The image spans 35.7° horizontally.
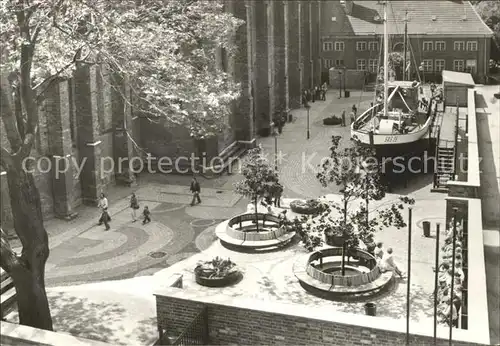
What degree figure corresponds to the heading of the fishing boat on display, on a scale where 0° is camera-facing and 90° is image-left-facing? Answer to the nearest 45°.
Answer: approximately 45°

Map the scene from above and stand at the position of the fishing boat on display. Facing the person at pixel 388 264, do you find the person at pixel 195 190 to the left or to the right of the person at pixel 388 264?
right

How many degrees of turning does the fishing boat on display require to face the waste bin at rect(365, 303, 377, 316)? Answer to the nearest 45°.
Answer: approximately 45° to its left

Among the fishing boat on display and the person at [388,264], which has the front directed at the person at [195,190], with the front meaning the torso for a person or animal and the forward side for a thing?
the fishing boat on display

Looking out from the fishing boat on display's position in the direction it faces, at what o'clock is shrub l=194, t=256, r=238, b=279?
The shrub is roughly at 11 o'clock from the fishing boat on display.
